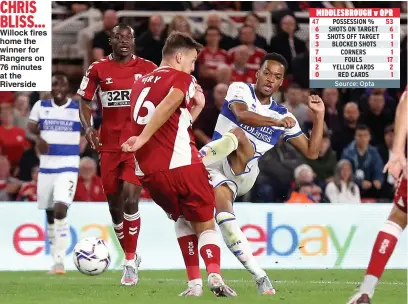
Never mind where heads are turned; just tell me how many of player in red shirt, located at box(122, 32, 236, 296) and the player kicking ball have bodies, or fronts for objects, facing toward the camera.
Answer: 1

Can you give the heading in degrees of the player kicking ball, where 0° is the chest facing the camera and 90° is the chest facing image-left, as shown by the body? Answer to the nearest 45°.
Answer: approximately 0°

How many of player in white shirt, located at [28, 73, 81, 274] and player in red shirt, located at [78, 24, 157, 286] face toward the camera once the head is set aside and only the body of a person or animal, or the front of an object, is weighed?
2

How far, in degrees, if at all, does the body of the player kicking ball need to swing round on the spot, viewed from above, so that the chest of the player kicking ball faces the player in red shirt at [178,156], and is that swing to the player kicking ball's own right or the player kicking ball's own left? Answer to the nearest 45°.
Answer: approximately 45° to the player kicking ball's own right

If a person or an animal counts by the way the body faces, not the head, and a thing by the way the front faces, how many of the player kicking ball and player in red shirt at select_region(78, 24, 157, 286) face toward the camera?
2

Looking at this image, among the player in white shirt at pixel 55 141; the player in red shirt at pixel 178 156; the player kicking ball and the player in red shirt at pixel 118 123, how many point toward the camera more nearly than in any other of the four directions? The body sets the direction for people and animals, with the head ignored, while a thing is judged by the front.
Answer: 3
